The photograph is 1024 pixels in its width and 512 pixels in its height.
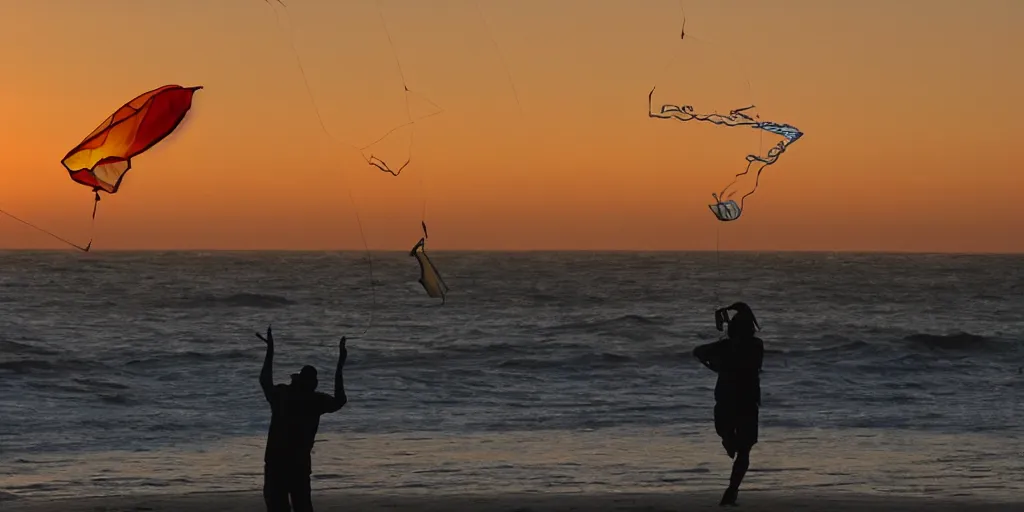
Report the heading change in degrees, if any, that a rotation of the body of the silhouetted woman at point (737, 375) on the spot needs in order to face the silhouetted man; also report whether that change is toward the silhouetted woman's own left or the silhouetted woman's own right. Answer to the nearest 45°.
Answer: approximately 45° to the silhouetted woman's own left
